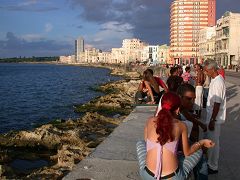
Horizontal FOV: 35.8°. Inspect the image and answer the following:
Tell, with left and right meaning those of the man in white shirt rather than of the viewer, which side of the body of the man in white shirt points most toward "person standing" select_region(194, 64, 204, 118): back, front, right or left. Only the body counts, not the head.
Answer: right

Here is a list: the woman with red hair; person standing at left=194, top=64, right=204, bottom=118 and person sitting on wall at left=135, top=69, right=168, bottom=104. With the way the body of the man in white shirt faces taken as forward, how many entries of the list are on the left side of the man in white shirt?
1

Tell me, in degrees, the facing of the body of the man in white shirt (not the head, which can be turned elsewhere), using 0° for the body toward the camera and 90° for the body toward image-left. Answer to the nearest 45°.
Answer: approximately 90°

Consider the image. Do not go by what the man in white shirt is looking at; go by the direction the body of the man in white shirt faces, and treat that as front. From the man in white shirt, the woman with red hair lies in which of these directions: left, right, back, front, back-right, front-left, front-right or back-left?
left

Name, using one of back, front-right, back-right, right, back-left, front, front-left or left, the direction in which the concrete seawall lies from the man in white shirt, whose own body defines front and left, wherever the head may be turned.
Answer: front

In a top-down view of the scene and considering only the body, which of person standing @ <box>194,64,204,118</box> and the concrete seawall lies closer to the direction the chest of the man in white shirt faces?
the concrete seawall
